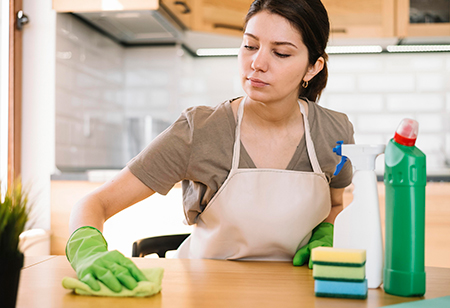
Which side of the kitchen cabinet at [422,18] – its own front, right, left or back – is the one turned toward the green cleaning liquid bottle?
front

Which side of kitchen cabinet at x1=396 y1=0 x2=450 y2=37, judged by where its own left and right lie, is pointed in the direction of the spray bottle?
front

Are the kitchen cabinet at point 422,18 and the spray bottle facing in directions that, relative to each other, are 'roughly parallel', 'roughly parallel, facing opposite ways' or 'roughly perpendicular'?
roughly perpendicular

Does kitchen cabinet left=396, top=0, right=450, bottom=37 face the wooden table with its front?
yes

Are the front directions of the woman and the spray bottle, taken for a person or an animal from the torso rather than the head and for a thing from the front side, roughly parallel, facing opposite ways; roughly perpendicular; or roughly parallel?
roughly perpendicular

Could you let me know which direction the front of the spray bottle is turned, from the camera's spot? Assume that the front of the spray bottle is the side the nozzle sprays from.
facing to the left of the viewer

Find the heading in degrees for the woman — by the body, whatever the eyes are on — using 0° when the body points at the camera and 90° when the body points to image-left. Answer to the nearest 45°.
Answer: approximately 0°

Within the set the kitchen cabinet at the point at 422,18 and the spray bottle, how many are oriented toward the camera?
1

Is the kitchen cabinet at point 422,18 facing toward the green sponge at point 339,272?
yes

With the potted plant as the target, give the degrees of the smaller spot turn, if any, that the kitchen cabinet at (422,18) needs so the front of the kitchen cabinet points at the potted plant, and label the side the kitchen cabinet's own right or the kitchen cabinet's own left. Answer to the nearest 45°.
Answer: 0° — it already faces it
